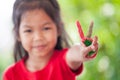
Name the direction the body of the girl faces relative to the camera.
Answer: toward the camera

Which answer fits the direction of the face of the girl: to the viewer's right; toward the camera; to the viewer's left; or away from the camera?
toward the camera
